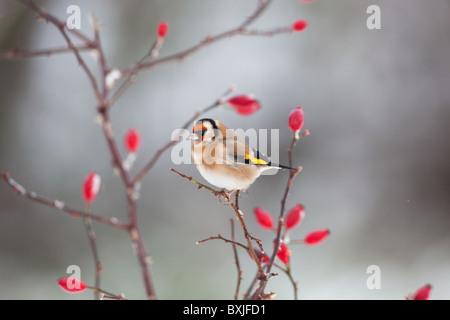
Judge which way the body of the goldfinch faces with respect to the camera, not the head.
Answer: to the viewer's left

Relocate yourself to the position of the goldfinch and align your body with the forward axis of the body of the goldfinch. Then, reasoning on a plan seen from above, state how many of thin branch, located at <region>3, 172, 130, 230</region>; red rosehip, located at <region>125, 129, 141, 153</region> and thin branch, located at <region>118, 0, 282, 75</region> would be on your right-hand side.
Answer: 0

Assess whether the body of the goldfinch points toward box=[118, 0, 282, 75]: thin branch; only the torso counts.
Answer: no
